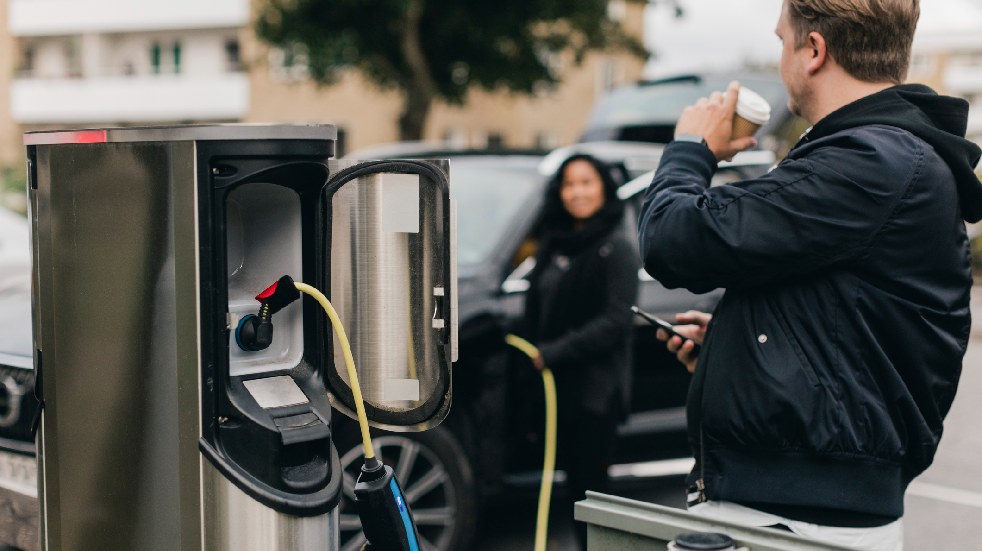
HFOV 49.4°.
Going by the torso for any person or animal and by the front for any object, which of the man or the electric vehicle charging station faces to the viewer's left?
the man

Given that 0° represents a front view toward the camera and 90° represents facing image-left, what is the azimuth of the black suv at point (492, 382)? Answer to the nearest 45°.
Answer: approximately 45°

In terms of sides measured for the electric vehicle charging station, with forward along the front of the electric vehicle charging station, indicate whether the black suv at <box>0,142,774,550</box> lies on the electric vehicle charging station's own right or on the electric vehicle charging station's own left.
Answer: on the electric vehicle charging station's own left

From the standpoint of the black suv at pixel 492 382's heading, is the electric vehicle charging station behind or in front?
in front

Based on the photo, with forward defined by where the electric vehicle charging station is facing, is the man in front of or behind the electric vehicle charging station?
in front

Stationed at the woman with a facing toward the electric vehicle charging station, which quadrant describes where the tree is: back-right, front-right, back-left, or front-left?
back-right

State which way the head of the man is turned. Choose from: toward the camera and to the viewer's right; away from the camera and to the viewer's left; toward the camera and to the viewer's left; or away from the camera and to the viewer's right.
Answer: away from the camera and to the viewer's left

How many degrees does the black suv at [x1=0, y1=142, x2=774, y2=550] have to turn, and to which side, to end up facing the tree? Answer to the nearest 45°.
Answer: approximately 135° to its right

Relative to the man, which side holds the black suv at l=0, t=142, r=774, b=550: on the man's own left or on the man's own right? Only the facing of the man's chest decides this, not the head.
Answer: on the man's own right

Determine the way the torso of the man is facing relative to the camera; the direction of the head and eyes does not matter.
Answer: to the viewer's left

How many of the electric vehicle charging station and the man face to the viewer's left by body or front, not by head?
1

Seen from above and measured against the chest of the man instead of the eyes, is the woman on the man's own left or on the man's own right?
on the man's own right

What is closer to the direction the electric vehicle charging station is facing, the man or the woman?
the man
